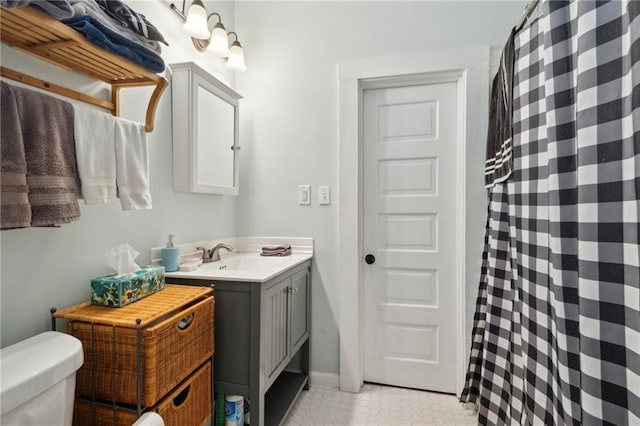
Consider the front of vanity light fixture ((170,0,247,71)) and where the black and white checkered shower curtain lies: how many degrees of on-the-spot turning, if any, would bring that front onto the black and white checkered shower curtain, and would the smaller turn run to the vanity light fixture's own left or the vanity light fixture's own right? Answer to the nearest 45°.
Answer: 0° — it already faces it

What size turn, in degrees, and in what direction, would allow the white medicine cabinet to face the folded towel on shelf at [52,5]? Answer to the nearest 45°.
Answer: approximately 90° to its right

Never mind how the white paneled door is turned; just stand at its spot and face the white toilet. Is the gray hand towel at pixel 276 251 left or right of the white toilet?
right

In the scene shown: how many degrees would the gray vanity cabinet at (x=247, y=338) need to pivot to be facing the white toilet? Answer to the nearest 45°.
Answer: approximately 90° to its right

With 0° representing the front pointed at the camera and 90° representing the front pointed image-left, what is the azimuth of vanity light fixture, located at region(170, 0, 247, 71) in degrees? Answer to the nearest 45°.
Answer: approximately 315°

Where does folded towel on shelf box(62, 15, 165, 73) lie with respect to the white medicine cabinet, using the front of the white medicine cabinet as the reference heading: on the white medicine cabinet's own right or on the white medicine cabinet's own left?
on the white medicine cabinet's own right
